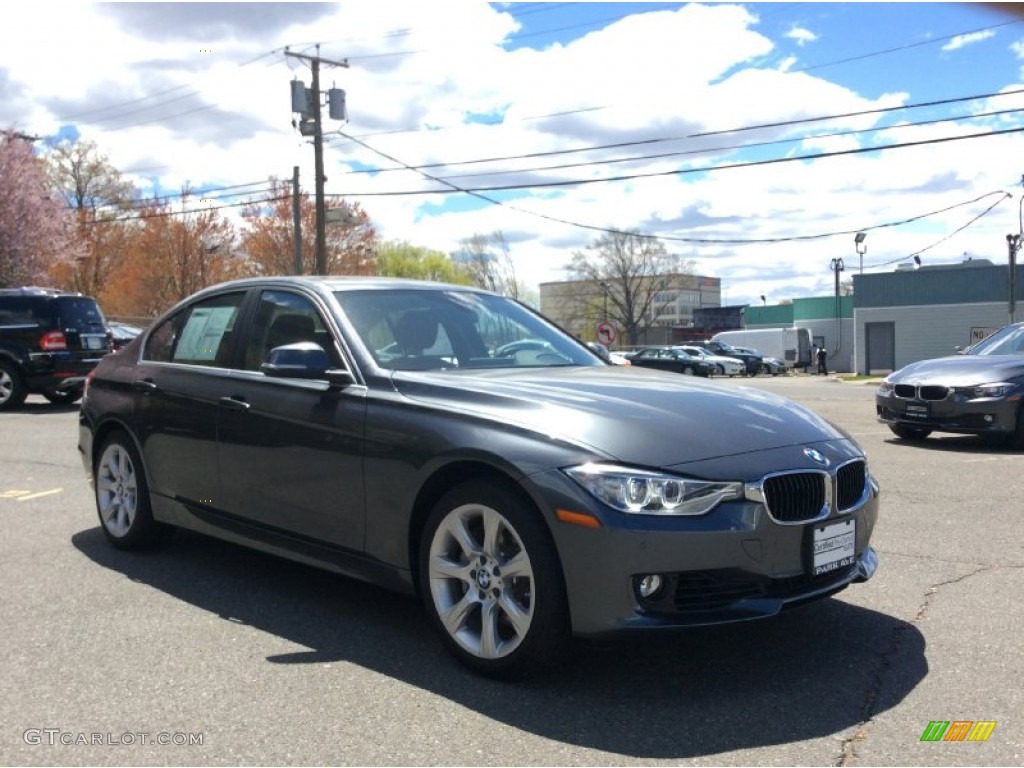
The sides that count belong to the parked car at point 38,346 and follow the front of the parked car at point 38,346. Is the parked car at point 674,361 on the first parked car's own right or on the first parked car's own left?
on the first parked car's own right

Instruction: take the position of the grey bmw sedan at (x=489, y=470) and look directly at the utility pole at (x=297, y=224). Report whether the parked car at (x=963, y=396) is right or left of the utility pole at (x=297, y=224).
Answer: right

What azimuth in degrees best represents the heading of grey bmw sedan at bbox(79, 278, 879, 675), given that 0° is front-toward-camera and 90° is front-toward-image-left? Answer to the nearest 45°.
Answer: approximately 315°

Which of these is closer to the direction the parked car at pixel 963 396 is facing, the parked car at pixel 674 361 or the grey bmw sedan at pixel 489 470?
the grey bmw sedan

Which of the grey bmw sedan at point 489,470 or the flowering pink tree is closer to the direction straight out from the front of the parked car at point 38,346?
the flowering pink tree

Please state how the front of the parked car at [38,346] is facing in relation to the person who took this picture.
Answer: facing away from the viewer and to the left of the viewer

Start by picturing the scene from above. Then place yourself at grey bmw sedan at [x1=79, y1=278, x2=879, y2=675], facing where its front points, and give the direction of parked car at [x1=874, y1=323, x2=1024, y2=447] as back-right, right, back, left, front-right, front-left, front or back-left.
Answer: left

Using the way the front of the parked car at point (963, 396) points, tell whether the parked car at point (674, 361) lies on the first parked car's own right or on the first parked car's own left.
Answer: on the first parked car's own right

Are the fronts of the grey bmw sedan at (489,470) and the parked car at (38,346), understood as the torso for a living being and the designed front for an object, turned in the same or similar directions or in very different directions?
very different directions

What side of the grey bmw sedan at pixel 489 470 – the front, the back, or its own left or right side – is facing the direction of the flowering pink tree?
back

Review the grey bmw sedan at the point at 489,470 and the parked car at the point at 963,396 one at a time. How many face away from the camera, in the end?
0
